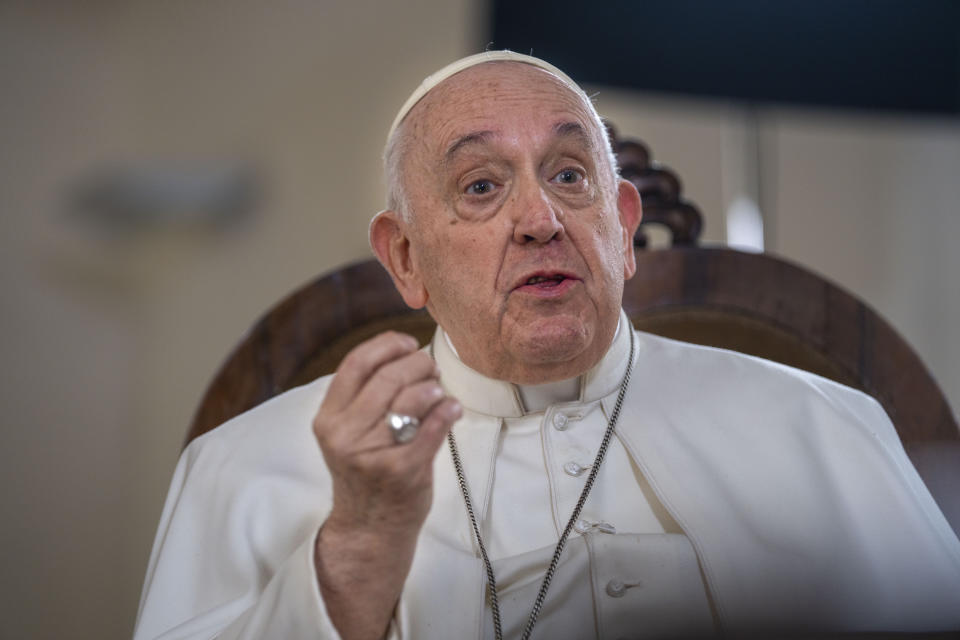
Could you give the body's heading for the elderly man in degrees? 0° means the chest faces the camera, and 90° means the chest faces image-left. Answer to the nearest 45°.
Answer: approximately 0°

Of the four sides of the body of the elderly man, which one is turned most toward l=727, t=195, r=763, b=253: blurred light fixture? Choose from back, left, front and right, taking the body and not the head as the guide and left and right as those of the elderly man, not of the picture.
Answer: back

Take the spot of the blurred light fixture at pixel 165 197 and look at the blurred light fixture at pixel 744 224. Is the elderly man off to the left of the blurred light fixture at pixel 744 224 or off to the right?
right

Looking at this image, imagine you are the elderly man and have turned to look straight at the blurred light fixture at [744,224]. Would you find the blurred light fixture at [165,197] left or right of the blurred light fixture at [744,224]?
left

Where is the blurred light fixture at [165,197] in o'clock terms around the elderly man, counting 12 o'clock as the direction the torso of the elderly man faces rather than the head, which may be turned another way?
The blurred light fixture is roughly at 5 o'clock from the elderly man.
